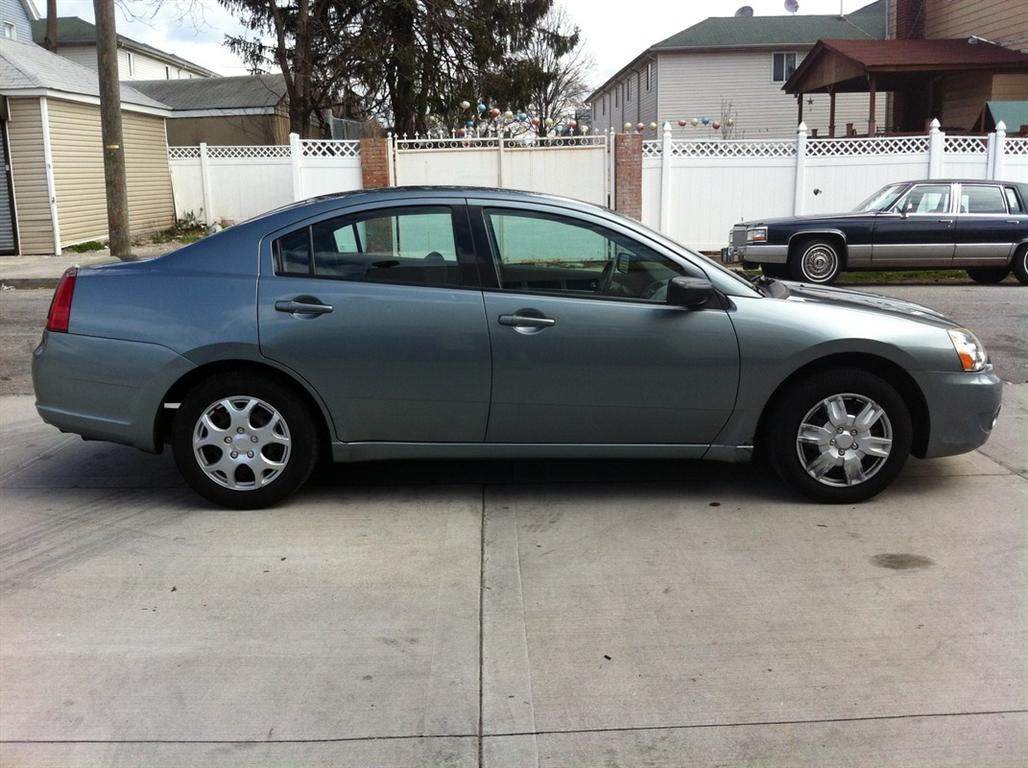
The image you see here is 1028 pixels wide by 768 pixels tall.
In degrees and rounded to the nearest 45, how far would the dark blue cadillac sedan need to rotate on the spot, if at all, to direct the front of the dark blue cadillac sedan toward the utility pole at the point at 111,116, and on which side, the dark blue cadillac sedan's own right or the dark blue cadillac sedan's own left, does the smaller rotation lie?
0° — it already faces it

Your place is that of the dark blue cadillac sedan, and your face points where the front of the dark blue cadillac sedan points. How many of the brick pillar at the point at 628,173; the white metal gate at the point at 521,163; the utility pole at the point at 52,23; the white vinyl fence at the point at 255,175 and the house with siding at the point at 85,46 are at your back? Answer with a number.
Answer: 0

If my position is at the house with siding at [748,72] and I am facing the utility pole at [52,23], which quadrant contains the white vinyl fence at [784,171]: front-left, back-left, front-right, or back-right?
front-left

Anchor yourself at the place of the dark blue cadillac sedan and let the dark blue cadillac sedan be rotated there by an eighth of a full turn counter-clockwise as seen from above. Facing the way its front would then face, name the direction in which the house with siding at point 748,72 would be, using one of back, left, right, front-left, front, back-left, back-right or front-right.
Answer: back-right

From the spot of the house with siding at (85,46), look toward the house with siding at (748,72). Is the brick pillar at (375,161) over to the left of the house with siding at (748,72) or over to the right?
right

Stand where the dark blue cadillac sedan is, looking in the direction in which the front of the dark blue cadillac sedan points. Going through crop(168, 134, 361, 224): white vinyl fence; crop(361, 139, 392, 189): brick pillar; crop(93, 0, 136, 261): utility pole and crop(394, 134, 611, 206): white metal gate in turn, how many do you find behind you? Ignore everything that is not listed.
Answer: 0

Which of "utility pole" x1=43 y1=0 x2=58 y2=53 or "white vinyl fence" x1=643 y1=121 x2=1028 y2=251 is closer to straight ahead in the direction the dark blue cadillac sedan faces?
the utility pole

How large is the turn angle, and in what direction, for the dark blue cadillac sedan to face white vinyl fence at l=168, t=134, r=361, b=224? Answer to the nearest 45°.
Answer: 0° — it already faces it

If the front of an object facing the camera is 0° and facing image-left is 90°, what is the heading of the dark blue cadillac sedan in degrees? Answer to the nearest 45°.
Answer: approximately 90°

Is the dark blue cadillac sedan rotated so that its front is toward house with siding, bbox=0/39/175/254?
yes

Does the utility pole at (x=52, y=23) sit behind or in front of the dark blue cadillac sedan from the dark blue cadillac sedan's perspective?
in front

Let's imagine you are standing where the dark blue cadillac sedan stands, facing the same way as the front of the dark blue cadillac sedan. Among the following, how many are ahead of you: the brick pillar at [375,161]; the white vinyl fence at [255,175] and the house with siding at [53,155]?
3

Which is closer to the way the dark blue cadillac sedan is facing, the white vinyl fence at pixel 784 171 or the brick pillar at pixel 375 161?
the brick pillar

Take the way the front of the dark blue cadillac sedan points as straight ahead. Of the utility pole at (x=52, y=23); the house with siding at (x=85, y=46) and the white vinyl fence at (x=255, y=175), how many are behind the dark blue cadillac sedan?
0

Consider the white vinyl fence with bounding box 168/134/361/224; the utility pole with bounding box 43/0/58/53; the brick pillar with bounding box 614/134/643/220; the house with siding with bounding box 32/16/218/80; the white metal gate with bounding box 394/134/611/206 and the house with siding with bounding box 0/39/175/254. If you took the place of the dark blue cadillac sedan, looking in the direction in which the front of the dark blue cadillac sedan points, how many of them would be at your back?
0

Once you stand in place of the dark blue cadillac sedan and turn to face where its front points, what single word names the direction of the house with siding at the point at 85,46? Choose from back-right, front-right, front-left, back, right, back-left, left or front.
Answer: front-right

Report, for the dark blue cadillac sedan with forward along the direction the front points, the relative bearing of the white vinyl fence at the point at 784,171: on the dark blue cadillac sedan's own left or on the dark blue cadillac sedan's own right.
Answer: on the dark blue cadillac sedan's own right

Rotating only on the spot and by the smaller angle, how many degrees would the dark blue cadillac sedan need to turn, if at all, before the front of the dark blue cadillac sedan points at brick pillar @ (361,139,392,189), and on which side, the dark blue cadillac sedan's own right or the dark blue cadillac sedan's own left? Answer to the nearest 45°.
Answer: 0° — it already faces it

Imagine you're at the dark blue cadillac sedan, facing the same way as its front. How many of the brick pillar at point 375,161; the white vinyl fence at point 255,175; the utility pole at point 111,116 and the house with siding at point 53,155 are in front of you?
4

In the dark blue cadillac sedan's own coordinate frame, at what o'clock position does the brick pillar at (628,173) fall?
The brick pillar is roughly at 1 o'clock from the dark blue cadillac sedan.
